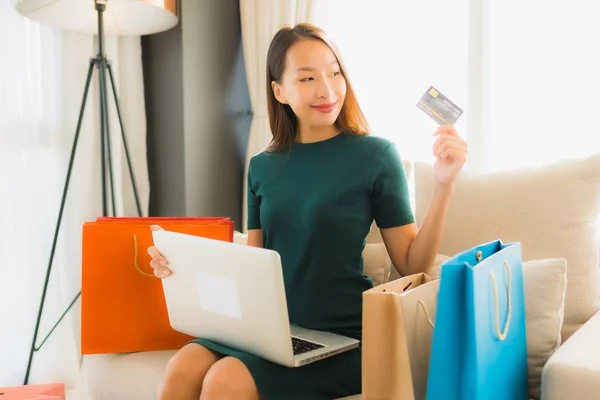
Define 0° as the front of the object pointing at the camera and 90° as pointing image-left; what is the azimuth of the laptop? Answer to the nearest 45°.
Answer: approximately 225°

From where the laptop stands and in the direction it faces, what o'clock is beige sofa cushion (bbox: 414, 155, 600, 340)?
The beige sofa cushion is roughly at 1 o'clock from the laptop.

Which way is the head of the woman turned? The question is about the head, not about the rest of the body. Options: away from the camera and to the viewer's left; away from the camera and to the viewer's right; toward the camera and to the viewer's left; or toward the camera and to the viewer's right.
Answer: toward the camera and to the viewer's right

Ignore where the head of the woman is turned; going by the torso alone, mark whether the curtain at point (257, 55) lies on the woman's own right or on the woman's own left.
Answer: on the woman's own right
